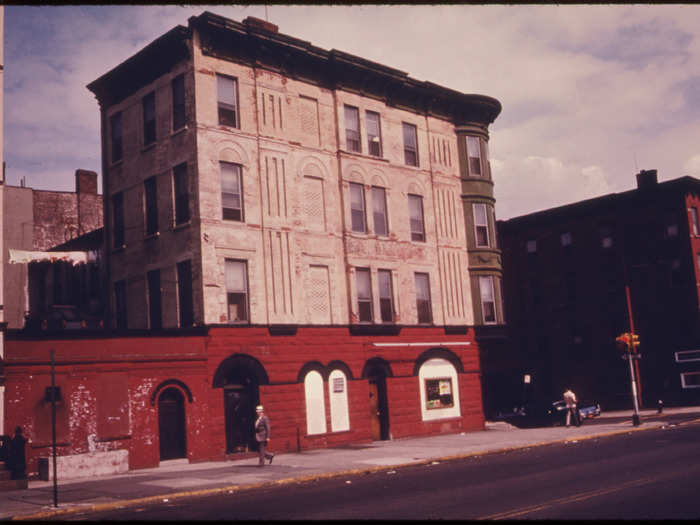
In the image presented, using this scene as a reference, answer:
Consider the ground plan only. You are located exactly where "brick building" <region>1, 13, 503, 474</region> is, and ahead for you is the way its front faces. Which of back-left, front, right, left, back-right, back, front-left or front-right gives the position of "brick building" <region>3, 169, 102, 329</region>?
back

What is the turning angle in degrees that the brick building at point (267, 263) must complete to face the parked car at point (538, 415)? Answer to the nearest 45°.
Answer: approximately 90° to its left

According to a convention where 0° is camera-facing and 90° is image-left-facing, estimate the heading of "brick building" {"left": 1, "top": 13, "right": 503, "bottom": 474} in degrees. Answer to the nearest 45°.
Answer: approximately 315°

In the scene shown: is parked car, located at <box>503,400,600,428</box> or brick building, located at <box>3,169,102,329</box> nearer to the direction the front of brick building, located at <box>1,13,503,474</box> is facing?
the parked car

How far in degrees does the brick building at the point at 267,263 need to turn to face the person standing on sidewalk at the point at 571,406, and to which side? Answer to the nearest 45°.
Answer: approximately 45° to its left
